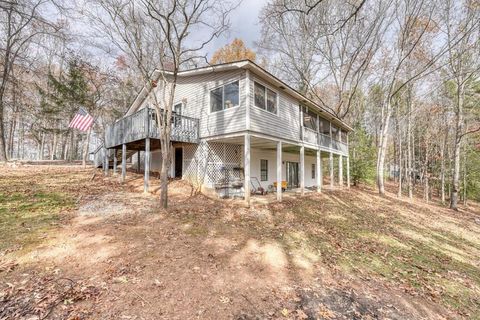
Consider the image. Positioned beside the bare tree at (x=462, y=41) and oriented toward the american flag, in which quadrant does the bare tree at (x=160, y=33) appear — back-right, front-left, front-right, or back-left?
front-left
